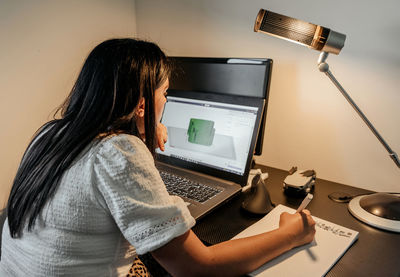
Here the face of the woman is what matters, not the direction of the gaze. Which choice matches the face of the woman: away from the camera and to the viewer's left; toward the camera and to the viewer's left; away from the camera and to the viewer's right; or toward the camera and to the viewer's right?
away from the camera and to the viewer's right

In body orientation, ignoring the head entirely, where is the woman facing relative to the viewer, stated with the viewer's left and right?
facing away from the viewer and to the right of the viewer

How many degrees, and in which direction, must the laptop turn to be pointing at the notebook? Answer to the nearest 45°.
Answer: approximately 90° to its left

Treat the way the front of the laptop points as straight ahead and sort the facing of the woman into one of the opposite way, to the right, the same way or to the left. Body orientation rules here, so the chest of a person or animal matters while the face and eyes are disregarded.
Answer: the opposite way

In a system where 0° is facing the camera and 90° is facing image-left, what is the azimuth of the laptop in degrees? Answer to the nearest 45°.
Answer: approximately 45°
